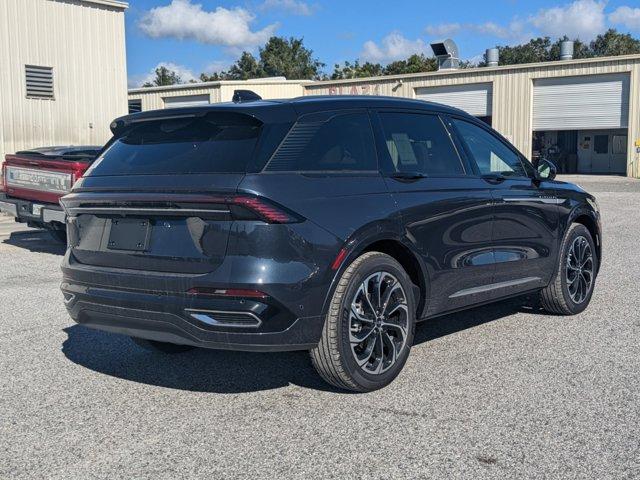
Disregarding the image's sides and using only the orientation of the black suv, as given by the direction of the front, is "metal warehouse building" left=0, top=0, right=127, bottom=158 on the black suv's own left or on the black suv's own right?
on the black suv's own left

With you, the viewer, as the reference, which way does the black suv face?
facing away from the viewer and to the right of the viewer

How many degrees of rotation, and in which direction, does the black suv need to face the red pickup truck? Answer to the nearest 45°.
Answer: approximately 90° to its left

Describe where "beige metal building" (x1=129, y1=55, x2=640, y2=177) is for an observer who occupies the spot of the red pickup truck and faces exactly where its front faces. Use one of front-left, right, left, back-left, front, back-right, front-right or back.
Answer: front

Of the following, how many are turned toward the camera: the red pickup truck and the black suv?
0

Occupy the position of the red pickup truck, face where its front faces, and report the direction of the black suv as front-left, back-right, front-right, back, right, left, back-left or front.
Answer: back-right

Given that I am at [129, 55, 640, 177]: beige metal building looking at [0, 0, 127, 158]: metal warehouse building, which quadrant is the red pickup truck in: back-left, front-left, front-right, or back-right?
front-left

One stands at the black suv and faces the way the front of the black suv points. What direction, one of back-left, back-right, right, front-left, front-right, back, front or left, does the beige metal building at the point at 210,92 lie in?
front-left
